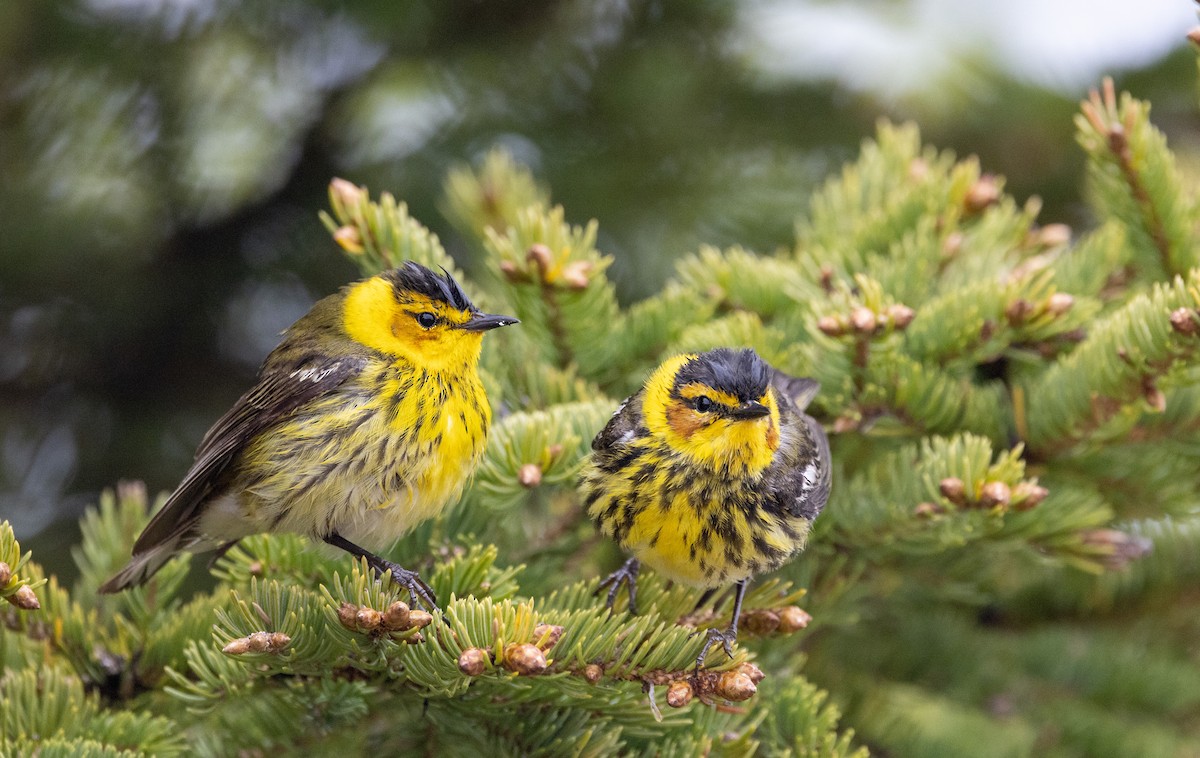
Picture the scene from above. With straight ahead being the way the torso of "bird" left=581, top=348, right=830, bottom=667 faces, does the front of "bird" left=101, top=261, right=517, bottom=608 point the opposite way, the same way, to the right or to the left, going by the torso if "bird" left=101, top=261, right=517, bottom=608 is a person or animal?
to the left

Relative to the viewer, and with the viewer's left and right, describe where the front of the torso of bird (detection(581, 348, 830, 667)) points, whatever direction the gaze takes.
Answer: facing the viewer

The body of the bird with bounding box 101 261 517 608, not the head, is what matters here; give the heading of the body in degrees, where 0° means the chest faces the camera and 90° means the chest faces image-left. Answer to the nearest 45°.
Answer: approximately 270°
